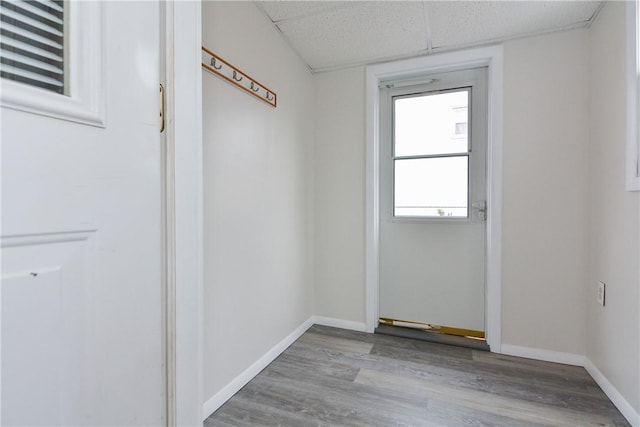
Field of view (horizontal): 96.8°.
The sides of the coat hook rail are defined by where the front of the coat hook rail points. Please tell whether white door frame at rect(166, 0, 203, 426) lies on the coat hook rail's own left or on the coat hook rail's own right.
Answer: on the coat hook rail's own right

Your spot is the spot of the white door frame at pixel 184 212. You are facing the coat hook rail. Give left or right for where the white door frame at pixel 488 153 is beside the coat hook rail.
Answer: right

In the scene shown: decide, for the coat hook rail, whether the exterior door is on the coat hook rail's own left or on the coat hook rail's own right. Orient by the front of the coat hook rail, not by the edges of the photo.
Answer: on the coat hook rail's own left

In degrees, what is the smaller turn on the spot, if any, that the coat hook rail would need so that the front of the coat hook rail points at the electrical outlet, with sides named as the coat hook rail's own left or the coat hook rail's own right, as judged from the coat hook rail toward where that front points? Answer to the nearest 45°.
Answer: approximately 45° to the coat hook rail's own left

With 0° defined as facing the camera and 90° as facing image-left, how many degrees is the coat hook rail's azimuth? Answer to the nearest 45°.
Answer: approximately 315°

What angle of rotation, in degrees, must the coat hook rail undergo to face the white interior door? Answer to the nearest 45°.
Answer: approximately 45° to its right
